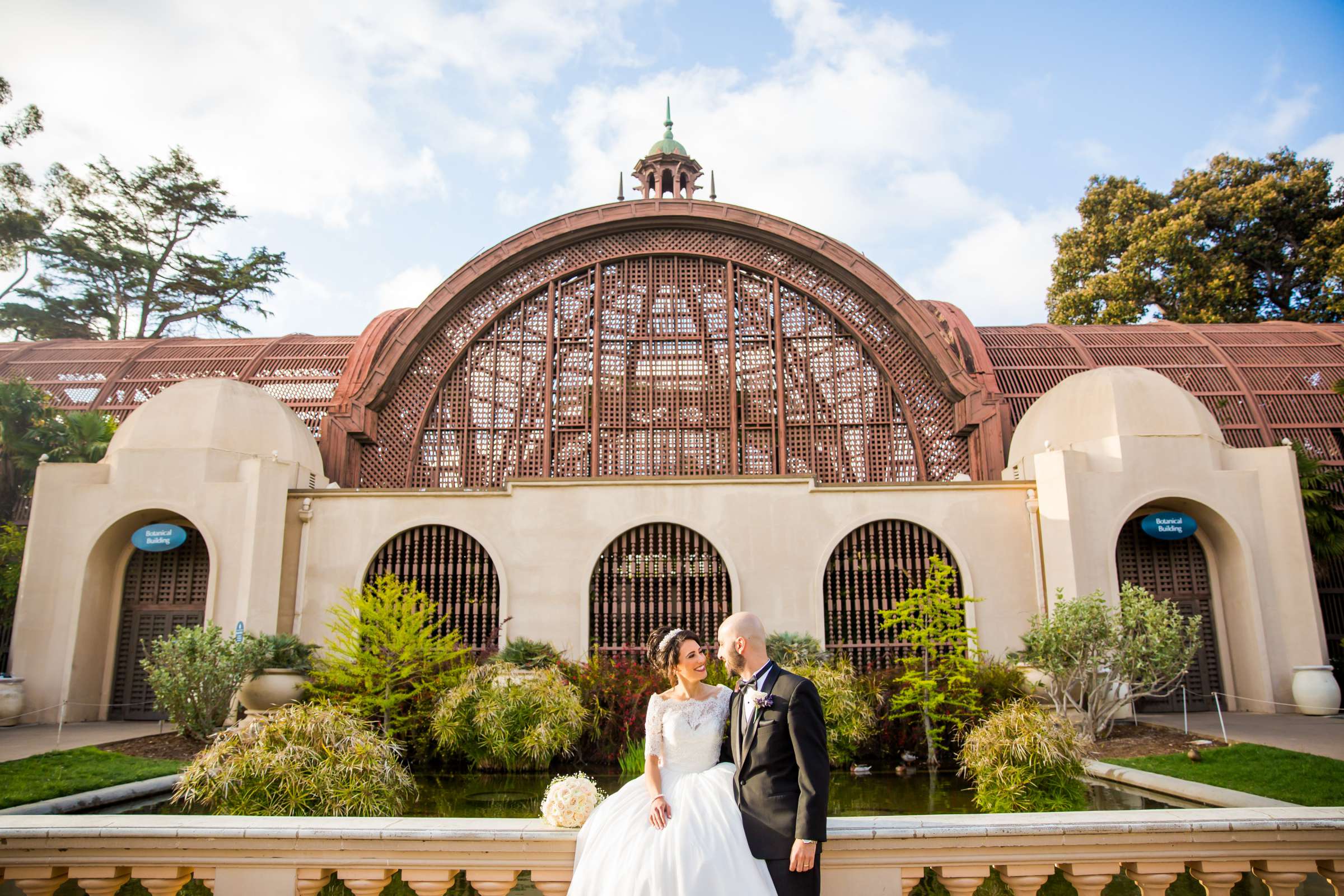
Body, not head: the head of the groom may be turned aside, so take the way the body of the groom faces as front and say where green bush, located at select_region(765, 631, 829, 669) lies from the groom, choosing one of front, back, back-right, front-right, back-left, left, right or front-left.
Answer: back-right

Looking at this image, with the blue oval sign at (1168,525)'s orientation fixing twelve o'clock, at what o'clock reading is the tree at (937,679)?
The tree is roughly at 1 o'clock from the blue oval sign.

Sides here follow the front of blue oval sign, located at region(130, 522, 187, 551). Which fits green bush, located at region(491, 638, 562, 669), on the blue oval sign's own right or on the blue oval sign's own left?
on the blue oval sign's own left

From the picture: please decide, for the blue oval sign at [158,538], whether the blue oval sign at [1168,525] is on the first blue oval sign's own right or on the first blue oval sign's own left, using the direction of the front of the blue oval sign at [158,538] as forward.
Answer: on the first blue oval sign's own left

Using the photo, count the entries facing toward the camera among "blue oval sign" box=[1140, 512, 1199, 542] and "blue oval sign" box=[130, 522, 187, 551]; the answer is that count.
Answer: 2

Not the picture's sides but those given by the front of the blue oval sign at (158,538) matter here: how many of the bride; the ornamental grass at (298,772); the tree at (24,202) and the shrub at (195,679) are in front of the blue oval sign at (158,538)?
3

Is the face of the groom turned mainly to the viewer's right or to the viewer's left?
to the viewer's left

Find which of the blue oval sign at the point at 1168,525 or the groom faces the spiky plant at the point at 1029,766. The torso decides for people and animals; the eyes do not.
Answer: the blue oval sign

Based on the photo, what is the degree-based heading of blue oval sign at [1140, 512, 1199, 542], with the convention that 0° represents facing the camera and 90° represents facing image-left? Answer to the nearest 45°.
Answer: approximately 0°

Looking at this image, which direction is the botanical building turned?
toward the camera

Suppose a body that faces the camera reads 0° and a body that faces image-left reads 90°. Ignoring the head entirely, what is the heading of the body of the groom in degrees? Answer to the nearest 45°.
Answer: approximately 45°

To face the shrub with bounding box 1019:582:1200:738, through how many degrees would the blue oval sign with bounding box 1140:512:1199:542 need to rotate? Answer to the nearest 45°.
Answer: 0° — it already faces it
